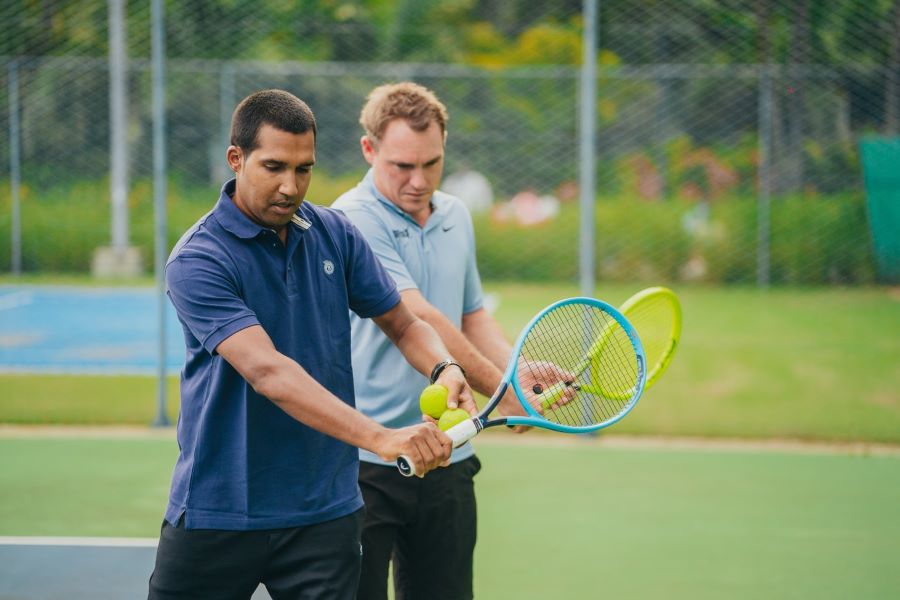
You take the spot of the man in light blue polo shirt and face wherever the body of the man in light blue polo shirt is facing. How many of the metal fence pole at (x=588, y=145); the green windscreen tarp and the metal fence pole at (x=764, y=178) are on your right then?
0

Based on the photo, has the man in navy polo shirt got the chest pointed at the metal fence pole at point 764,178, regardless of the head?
no

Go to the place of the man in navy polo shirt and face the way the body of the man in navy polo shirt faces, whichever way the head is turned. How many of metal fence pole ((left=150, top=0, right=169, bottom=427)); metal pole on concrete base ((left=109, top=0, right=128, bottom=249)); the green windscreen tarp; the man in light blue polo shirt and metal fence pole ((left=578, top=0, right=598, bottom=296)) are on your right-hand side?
0

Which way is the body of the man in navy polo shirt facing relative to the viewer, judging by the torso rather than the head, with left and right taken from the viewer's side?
facing the viewer and to the right of the viewer

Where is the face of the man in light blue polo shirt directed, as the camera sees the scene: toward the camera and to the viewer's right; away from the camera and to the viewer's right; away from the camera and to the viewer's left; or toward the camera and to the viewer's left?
toward the camera and to the viewer's right

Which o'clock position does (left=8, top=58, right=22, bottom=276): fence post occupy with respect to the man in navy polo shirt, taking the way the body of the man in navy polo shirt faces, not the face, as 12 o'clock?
The fence post is roughly at 7 o'clock from the man in navy polo shirt.

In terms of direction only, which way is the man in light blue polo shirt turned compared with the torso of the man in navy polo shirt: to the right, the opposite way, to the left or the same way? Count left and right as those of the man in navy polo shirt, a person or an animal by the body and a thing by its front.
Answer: the same way

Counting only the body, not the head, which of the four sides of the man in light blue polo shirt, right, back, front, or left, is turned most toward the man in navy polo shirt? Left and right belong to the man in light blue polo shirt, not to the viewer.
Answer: right

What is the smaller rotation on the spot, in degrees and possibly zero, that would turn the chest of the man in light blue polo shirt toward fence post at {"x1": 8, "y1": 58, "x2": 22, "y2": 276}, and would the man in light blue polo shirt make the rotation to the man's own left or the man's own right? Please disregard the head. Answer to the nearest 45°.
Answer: approximately 180°

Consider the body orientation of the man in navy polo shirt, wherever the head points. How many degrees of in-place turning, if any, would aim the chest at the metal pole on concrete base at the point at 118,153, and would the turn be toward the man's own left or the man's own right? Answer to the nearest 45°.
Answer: approximately 135° to the man's own left

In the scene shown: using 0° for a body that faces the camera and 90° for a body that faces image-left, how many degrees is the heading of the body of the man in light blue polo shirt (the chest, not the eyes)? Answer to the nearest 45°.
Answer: approximately 315°

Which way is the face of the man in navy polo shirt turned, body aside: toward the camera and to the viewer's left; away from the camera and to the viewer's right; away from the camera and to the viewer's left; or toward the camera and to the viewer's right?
toward the camera and to the viewer's right

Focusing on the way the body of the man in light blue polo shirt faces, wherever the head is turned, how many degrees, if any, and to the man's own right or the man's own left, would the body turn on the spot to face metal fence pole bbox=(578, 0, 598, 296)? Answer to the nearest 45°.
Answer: approximately 135° to the man's own left

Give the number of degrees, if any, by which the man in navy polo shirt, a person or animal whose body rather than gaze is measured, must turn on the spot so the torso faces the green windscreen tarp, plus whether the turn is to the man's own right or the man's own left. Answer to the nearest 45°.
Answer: approximately 90° to the man's own left

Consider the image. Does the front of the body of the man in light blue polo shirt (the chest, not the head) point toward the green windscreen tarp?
no

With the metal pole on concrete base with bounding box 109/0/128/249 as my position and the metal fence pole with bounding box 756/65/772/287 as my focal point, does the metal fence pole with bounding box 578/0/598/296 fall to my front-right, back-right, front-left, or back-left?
front-right

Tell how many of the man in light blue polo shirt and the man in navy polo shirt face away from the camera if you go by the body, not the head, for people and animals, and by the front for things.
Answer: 0
